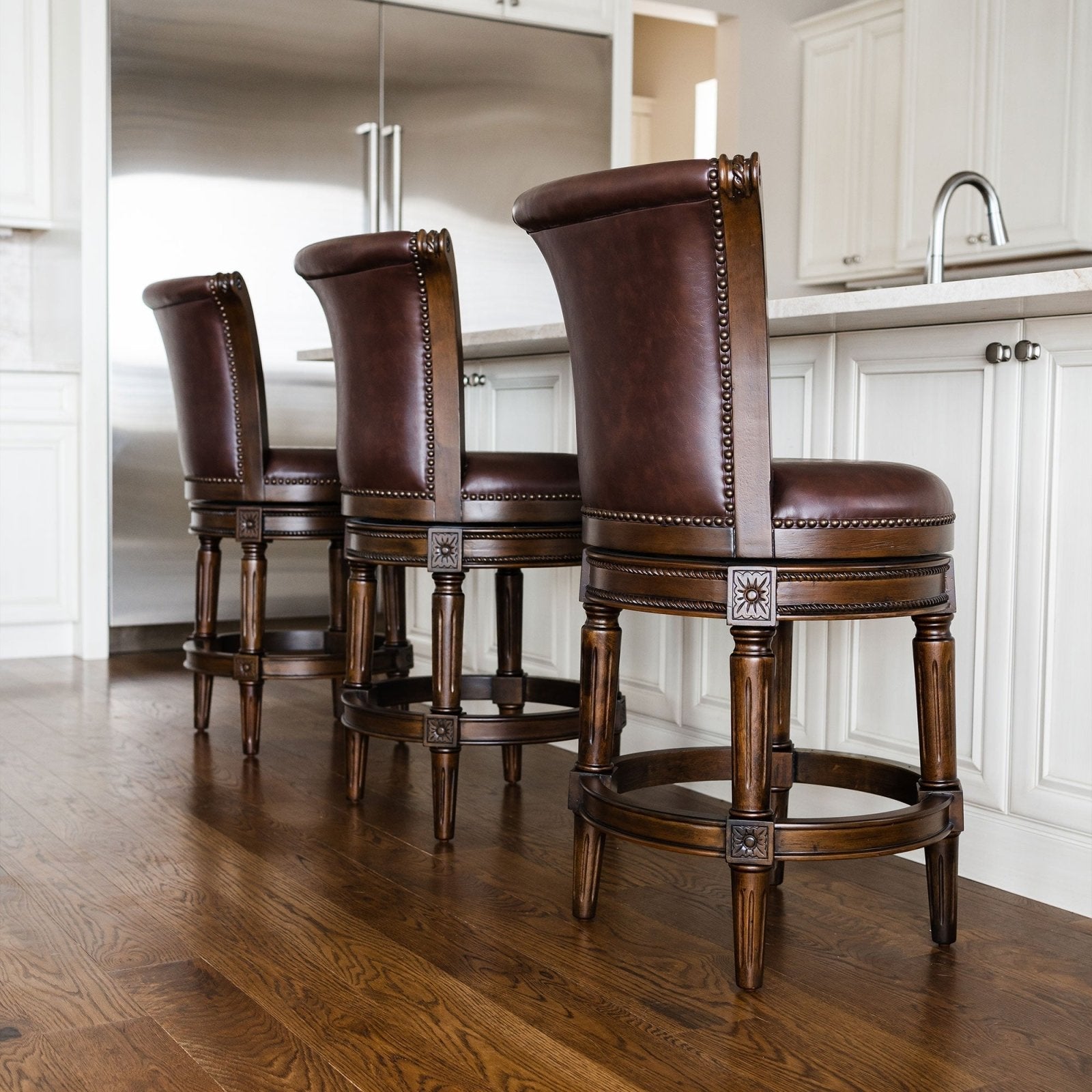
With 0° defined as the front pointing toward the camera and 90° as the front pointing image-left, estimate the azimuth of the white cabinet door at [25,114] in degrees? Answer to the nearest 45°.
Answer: approximately 0°

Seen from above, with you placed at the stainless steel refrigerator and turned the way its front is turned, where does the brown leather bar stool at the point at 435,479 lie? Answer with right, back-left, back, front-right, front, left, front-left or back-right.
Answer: front-right

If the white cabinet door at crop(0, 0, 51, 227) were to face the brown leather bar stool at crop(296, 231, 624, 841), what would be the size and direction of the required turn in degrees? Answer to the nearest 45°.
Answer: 0° — it already faces it

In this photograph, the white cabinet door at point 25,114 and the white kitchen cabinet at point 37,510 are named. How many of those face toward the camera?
2

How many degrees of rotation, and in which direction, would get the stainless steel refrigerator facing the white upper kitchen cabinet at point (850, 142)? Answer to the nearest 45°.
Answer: approximately 45° to its left

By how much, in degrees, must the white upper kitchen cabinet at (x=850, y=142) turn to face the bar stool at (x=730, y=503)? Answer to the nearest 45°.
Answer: approximately 45° to its left

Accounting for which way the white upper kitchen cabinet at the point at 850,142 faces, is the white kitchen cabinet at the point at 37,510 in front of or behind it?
in front

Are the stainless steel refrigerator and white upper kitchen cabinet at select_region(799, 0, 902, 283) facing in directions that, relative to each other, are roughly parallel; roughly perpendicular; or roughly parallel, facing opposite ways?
roughly perpendicular

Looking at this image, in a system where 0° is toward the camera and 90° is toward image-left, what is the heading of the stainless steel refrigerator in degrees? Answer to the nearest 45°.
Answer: approximately 315°

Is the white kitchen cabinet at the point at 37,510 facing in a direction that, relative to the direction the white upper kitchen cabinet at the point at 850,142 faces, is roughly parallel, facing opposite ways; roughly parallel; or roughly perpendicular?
roughly perpendicular
